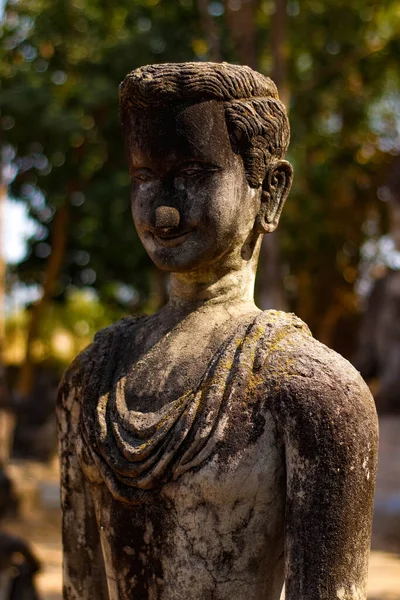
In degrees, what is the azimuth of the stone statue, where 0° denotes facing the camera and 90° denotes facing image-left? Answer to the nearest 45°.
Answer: approximately 45°

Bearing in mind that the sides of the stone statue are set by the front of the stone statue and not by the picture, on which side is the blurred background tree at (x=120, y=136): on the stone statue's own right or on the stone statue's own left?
on the stone statue's own right

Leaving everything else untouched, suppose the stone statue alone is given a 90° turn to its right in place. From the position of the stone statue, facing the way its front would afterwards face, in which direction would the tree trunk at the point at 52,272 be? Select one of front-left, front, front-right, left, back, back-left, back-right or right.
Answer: front-right
